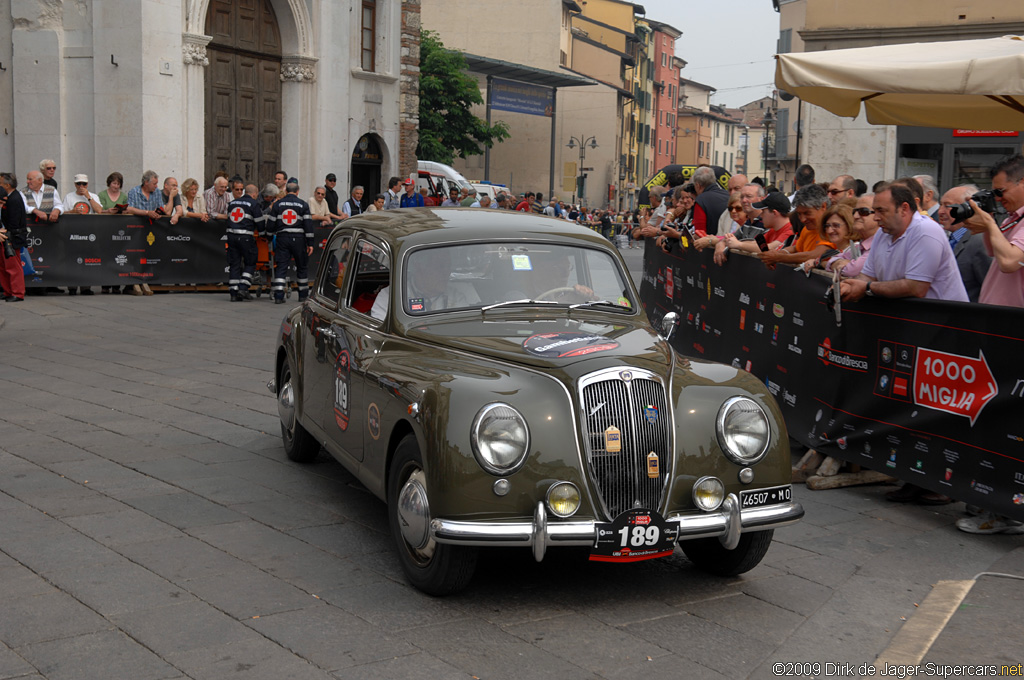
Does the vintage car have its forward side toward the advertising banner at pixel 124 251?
no

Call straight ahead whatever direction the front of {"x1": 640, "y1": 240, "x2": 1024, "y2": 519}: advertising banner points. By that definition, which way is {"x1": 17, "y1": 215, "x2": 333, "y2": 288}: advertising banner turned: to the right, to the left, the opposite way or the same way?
to the left

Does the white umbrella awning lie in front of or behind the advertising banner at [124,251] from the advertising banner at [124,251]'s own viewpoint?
in front

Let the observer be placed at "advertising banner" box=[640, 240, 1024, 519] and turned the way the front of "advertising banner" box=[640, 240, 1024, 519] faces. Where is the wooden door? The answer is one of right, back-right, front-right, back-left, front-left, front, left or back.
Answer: right

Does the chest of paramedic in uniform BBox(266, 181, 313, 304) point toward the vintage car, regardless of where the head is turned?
no

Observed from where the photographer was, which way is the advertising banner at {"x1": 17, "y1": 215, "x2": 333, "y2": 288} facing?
facing the viewer

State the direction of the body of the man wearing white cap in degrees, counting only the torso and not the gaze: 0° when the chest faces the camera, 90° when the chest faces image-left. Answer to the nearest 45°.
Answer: approximately 0°

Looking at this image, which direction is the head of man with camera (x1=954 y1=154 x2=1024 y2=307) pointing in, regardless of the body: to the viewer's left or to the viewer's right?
to the viewer's left

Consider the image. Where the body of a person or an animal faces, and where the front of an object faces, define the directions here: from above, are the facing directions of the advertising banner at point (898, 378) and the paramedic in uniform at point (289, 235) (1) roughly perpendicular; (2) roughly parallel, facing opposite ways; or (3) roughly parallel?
roughly perpendicular

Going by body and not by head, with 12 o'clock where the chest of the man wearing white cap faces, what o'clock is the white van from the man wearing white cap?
The white van is roughly at 7 o'clock from the man wearing white cap.

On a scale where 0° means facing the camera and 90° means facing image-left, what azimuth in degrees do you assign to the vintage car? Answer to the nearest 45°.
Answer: approximately 315°

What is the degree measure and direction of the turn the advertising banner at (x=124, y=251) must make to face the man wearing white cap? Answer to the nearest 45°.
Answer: approximately 135° to its right

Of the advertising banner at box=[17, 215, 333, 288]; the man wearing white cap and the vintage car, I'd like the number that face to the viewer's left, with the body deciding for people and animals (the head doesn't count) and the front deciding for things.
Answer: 0

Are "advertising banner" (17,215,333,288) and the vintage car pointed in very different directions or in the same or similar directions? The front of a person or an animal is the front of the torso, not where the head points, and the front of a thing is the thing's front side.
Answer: same or similar directions

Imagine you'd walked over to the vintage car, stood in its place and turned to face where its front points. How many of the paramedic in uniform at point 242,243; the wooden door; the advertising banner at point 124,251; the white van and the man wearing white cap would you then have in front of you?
0

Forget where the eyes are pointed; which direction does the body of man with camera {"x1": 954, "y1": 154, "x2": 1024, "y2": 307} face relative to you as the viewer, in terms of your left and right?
facing to the left of the viewer

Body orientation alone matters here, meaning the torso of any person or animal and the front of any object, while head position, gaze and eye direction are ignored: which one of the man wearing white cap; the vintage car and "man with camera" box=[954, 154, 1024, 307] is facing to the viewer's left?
the man with camera
